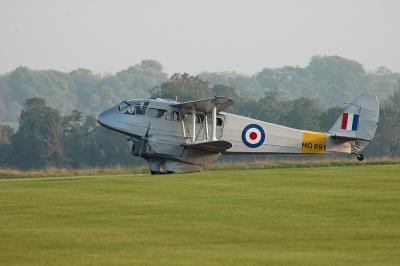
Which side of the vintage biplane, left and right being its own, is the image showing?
left
